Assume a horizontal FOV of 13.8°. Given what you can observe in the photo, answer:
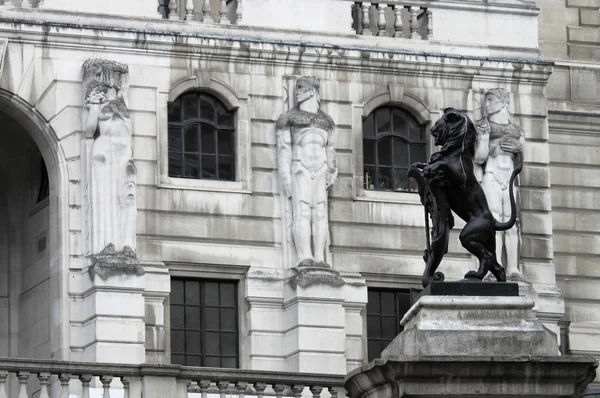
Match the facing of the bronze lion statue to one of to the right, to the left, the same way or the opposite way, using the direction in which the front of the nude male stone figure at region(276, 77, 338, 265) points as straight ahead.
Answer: to the right

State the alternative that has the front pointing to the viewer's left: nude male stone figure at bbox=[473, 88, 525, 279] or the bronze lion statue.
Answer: the bronze lion statue

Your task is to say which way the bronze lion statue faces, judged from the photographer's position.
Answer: facing to the left of the viewer

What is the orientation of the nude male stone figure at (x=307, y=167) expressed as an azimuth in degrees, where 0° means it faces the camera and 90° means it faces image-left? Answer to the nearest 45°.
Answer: approximately 0°

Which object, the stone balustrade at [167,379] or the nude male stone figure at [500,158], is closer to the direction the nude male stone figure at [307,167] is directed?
the stone balustrade

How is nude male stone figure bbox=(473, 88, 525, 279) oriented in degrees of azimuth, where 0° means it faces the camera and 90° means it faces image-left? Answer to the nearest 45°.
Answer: approximately 0°

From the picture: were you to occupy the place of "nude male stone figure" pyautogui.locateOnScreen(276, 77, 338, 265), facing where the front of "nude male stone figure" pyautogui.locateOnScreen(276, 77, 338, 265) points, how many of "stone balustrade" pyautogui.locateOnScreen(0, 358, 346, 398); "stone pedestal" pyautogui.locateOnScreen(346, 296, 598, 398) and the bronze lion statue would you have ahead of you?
3

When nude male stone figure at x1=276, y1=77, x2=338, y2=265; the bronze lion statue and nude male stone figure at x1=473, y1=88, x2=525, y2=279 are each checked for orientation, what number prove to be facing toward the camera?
2
